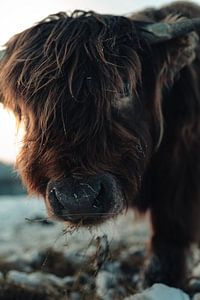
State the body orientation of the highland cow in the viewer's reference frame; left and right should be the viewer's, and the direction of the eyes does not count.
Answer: facing the viewer and to the left of the viewer
